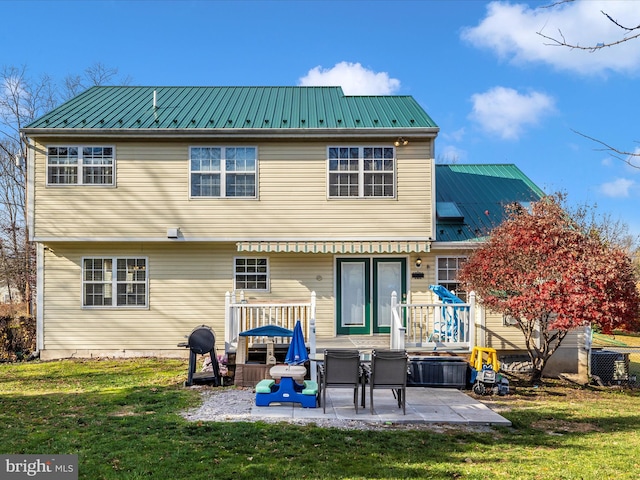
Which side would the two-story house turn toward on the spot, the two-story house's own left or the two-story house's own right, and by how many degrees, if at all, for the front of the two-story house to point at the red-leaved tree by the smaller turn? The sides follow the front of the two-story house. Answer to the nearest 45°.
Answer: approximately 135° to the two-story house's own right

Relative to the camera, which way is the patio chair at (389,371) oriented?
away from the camera

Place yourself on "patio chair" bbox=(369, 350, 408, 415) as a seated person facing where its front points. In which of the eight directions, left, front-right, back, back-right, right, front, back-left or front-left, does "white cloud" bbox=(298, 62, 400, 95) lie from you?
front

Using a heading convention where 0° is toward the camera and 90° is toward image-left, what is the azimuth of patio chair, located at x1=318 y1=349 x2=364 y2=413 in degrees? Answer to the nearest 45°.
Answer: approximately 180°

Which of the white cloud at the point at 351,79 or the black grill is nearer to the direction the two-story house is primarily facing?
the white cloud

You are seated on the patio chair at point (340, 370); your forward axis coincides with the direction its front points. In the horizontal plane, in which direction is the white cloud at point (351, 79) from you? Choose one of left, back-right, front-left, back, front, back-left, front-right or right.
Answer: front

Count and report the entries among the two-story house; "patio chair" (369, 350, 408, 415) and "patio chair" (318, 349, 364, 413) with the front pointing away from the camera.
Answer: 3

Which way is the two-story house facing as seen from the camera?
away from the camera
